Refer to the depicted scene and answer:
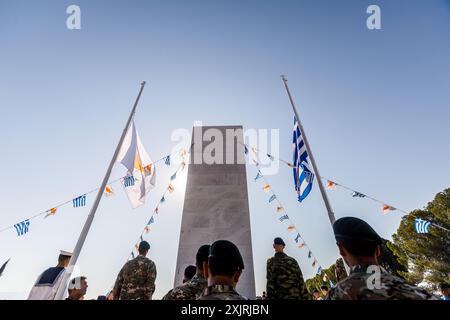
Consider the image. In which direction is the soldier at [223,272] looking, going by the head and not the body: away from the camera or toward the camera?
away from the camera

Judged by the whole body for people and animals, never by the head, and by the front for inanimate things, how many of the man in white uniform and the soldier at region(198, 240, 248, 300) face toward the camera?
0

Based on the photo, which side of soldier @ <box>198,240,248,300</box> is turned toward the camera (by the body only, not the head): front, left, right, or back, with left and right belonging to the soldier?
back

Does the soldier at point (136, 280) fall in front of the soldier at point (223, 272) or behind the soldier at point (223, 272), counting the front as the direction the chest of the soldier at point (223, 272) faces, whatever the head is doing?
in front

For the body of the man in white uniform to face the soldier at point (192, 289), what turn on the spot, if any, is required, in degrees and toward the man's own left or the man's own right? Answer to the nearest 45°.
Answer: approximately 90° to the man's own right

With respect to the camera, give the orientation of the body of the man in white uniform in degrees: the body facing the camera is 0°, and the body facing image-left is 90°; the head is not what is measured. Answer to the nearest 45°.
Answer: approximately 225°

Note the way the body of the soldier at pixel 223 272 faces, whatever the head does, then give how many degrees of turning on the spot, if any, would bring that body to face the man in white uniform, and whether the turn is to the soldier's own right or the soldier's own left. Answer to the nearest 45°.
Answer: approximately 45° to the soldier's own left

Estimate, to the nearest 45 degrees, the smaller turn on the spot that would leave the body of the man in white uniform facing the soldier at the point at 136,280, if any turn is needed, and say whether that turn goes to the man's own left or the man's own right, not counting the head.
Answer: approximately 45° to the man's own right
